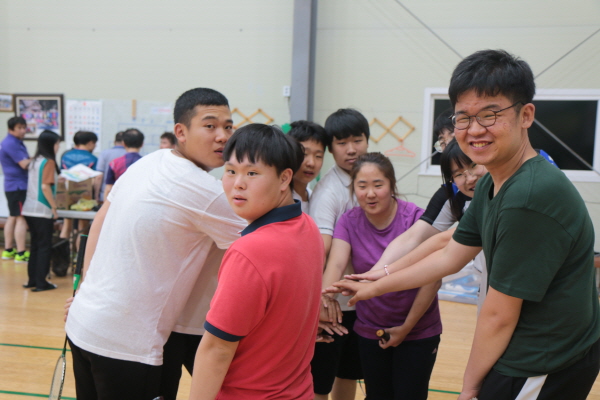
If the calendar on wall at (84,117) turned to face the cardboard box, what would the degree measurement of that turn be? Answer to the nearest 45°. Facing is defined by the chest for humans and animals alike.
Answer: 0° — it already faces it

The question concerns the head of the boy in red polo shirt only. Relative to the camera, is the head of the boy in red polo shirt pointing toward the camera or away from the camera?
toward the camera

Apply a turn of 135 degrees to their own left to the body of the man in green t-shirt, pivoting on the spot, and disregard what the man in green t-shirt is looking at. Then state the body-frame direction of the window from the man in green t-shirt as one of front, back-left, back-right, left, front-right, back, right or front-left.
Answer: back-left

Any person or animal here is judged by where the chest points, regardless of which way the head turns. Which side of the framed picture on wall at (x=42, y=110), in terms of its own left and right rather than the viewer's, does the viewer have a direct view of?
front

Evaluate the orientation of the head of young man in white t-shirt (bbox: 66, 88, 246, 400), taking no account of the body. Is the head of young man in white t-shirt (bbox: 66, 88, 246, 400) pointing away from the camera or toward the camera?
toward the camera

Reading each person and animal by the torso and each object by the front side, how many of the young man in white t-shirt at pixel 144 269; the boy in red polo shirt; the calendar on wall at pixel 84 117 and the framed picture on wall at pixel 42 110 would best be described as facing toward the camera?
2

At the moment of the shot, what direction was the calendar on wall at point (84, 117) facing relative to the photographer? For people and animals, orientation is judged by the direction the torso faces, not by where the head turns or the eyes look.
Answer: facing the viewer

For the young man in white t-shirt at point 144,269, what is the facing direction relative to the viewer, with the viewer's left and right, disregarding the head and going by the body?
facing away from the viewer and to the right of the viewer

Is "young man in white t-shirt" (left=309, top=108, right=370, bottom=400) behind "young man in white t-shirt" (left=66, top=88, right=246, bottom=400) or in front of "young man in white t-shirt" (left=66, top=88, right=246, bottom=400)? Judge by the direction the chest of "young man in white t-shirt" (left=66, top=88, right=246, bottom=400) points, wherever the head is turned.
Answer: in front

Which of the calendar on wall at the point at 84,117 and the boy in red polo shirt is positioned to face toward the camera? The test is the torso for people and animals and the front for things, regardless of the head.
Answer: the calendar on wall

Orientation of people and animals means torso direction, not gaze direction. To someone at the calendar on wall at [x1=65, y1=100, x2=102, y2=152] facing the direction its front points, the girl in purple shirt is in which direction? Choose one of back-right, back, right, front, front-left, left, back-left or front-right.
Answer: front
